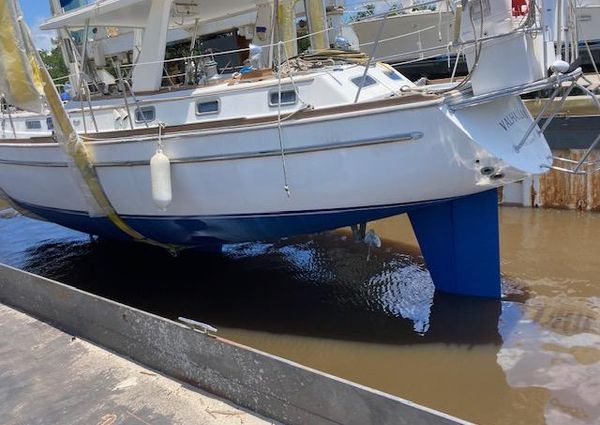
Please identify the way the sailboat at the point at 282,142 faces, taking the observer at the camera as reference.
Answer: facing away from the viewer and to the left of the viewer

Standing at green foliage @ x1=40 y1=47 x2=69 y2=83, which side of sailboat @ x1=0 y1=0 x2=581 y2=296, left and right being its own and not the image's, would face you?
front
